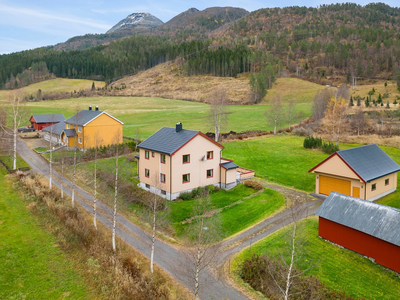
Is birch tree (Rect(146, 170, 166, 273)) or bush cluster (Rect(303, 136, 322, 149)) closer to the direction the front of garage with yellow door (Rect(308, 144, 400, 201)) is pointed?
the birch tree

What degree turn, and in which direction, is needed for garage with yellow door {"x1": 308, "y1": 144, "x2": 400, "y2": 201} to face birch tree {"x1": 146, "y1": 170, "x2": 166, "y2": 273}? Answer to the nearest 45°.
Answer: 0° — it already faces it

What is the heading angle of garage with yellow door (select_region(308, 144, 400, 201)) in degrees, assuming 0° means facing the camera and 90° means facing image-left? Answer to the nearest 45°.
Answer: approximately 45°

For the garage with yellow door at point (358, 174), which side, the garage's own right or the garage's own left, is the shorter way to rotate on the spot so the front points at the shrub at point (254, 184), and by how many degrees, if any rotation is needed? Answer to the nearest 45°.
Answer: approximately 45° to the garage's own right

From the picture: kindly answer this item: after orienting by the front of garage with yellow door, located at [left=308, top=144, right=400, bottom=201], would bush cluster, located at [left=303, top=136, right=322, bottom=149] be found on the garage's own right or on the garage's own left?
on the garage's own right

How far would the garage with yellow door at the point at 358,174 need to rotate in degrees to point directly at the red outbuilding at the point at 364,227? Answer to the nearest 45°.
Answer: approximately 45° to its left

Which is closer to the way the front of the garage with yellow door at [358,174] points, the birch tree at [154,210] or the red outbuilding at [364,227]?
the birch tree
